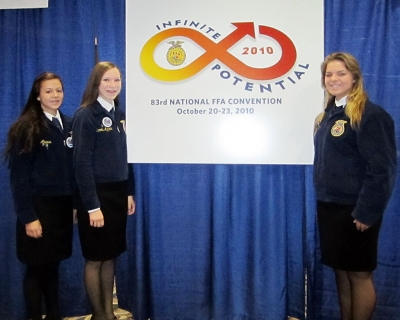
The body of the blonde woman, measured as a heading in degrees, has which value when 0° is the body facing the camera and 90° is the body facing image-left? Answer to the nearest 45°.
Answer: approximately 45°

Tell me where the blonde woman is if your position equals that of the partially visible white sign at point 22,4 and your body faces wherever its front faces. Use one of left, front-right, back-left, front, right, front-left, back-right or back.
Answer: front-left

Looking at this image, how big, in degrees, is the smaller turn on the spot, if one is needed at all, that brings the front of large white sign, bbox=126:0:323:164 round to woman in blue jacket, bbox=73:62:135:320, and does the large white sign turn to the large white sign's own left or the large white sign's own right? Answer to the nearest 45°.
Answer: approximately 45° to the large white sign's own right

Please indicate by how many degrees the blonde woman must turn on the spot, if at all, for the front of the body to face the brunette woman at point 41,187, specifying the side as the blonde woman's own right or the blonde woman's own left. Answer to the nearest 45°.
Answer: approximately 45° to the blonde woman's own right

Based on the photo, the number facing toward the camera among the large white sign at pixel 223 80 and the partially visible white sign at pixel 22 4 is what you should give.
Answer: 2

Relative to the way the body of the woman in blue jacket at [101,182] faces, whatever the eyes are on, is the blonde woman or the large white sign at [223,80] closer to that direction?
the blonde woman
